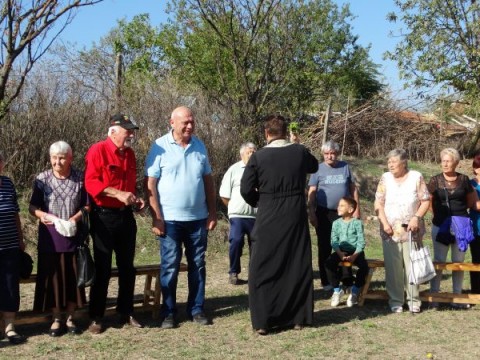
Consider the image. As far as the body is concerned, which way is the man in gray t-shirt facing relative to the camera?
toward the camera

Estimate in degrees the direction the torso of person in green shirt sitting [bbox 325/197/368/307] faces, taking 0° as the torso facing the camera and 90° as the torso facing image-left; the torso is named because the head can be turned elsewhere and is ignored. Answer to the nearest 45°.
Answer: approximately 0°

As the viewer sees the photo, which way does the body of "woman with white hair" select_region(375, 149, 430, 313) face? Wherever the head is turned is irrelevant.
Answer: toward the camera

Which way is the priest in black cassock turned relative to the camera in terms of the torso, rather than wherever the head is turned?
away from the camera

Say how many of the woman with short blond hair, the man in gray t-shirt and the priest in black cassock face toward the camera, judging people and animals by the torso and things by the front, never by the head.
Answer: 2

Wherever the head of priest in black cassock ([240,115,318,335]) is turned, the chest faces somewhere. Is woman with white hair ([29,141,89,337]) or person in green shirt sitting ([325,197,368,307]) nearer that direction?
the person in green shirt sitting

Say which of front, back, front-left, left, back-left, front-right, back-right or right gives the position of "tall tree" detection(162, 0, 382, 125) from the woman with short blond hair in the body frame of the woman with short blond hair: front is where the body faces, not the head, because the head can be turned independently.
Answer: back-right

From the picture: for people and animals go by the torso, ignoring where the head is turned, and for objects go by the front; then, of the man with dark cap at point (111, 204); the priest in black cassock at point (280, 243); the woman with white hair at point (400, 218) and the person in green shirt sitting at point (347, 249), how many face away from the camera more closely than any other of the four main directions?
1

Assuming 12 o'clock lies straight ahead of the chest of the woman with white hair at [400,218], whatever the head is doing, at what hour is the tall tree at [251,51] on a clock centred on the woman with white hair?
The tall tree is roughly at 5 o'clock from the woman with white hair.

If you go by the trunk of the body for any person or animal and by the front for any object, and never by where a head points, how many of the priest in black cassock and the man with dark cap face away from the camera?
1

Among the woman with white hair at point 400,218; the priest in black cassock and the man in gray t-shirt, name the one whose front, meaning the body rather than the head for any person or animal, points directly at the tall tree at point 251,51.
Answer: the priest in black cassock

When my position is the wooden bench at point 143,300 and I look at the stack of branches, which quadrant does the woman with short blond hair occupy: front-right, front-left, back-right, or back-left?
front-right

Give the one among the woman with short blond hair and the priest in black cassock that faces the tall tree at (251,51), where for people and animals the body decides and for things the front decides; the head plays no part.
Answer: the priest in black cassock

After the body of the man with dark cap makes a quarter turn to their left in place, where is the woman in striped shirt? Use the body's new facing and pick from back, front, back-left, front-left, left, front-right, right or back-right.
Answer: back-left

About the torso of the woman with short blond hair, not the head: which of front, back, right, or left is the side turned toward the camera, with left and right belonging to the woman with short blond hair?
front

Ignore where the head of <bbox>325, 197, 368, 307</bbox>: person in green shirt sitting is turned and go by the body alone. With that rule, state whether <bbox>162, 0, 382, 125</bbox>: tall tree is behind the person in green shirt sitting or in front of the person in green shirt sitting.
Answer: behind
